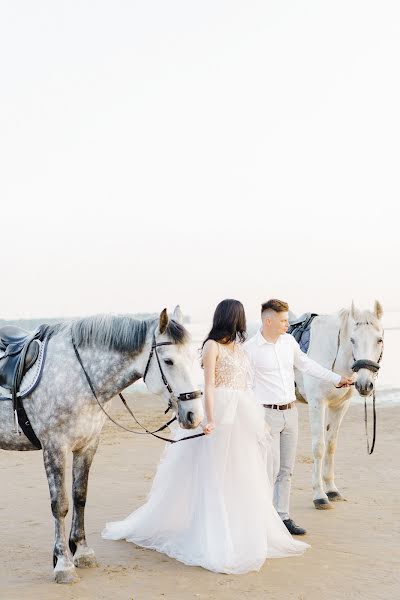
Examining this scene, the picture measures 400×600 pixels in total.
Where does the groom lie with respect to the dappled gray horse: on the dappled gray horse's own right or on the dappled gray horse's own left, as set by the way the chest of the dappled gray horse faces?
on the dappled gray horse's own left

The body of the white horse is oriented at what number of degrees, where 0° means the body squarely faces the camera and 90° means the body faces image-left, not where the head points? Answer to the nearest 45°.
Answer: approximately 315°

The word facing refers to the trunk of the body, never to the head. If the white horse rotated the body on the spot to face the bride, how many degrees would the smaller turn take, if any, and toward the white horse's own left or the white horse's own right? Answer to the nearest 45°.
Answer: approximately 45° to the white horse's own right

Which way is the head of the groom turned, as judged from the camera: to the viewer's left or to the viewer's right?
to the viewer's right

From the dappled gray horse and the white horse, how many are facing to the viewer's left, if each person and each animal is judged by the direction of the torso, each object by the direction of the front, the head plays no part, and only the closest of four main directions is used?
0

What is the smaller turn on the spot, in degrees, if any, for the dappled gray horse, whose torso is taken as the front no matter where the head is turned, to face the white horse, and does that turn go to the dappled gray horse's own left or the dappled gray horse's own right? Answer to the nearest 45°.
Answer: approximately 90° to the dappled gray horse's own left

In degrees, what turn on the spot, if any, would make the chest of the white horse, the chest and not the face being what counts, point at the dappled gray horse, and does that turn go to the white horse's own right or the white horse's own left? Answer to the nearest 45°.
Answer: approximately 90° to the white horse's own right

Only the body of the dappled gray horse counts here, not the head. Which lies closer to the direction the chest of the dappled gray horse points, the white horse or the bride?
the bride

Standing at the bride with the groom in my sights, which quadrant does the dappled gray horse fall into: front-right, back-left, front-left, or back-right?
back-left

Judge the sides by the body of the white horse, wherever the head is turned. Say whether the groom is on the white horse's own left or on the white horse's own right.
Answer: on the white horse's own right
